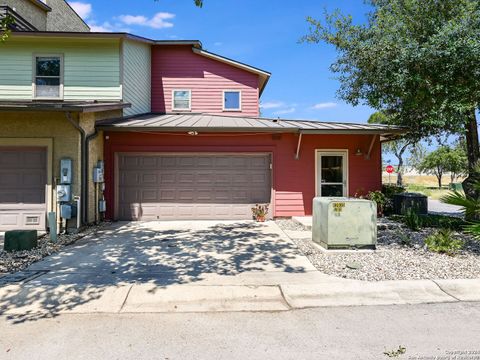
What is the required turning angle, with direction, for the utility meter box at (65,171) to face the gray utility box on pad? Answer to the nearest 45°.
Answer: approximately 45° to its left

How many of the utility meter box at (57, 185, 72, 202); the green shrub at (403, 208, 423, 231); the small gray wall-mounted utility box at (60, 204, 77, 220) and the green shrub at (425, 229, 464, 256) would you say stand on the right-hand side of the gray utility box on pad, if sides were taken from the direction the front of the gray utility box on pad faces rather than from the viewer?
2

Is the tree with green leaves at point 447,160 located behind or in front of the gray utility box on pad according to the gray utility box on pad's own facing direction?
behind

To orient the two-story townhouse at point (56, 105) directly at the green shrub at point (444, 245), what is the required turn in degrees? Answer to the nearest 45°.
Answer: approximately 45° to its left

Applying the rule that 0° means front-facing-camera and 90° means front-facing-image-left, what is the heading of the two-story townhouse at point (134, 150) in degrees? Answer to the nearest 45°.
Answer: approximately 0°

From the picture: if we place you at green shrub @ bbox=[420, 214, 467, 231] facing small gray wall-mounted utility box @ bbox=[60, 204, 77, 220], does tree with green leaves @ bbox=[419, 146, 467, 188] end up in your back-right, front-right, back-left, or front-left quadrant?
back-right

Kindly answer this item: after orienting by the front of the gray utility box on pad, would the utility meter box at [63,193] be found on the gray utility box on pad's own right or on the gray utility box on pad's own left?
on the gray utility box on pad's own right

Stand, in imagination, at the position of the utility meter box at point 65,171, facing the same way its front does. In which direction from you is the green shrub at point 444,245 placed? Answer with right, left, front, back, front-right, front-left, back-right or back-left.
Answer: front-left
